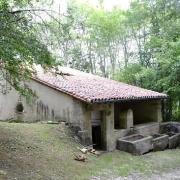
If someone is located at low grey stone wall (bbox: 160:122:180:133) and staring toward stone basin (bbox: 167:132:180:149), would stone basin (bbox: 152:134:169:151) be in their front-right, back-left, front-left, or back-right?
front-right

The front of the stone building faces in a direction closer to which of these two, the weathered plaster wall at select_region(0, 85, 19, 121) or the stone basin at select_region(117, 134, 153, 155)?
the stone basin

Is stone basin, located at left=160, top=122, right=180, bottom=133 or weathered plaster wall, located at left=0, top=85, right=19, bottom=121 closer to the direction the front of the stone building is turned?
the stone basin

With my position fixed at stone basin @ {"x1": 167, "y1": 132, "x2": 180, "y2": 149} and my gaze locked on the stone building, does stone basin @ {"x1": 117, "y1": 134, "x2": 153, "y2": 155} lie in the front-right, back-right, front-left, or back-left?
front-left

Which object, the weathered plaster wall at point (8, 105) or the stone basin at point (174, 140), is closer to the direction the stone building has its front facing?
the stone basin

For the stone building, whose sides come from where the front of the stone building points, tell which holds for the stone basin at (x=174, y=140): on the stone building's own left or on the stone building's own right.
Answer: on the stone building's own left

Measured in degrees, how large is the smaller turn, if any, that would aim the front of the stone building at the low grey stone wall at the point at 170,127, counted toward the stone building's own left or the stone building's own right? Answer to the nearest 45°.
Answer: approximately 90° to the stone building's own left

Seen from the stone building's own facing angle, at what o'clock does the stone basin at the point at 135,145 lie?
The stone basin is roughly at 11 o'clock from the stone building.

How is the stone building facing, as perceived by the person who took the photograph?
facing the viewer and to the right of the viewer
